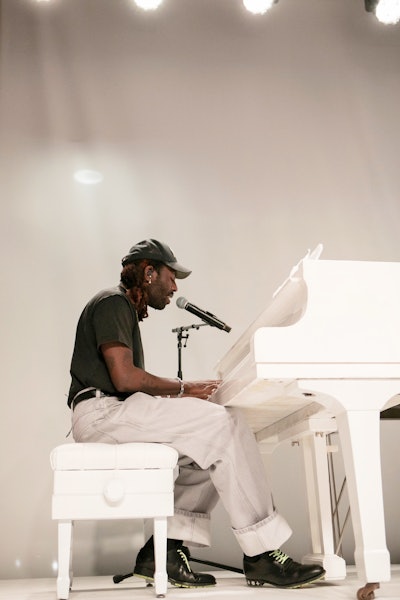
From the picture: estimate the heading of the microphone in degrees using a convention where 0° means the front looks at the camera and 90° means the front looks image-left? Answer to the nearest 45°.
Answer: approximately 90°

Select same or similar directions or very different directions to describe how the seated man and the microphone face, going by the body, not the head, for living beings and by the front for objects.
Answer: very different directions

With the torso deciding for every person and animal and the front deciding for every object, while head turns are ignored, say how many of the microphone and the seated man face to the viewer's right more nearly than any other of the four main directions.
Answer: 1

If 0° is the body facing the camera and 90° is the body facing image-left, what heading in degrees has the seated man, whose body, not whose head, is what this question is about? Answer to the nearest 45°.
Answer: approximately 270°

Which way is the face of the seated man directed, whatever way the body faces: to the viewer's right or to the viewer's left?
to the viewer's right
